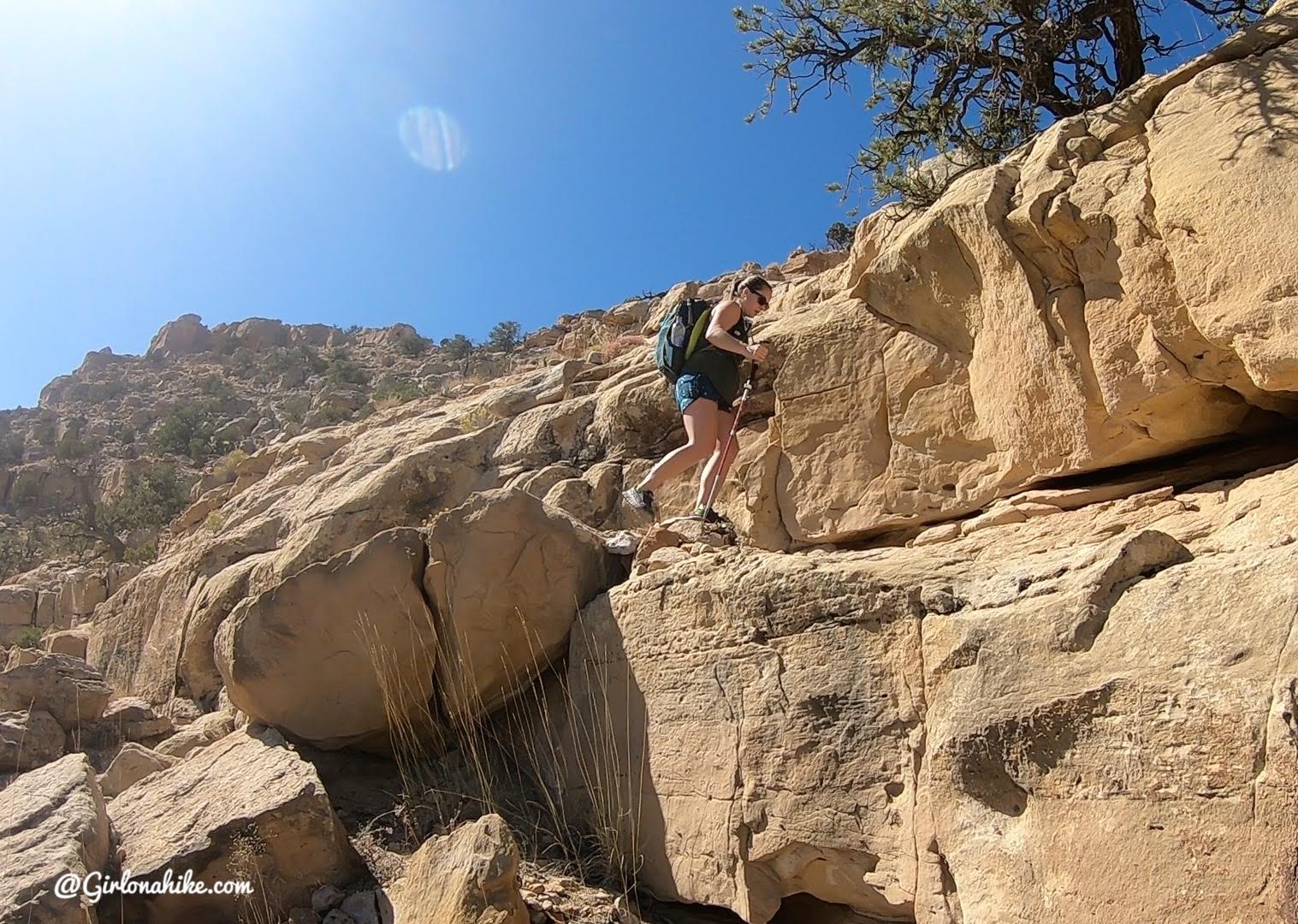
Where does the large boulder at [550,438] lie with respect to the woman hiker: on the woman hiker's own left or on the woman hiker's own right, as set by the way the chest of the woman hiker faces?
on the woman hiker's own left

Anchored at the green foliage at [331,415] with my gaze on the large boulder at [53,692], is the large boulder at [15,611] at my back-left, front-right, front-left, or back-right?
front-right

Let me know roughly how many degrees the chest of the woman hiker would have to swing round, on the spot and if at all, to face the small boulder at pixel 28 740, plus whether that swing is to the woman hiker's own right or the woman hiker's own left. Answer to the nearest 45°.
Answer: approximately 180°

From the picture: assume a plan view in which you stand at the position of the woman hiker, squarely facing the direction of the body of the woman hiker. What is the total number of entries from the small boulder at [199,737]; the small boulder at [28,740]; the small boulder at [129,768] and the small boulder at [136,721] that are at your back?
4

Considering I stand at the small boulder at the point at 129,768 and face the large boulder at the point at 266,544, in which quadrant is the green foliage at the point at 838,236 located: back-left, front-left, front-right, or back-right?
front-right

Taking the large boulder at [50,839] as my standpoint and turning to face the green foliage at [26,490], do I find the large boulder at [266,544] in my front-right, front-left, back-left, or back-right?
front-right

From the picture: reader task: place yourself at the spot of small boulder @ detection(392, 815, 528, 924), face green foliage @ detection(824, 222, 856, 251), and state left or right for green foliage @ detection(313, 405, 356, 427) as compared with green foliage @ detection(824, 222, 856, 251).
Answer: left

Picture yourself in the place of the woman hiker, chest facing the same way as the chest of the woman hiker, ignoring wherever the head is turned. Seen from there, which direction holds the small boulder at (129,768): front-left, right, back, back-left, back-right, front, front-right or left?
back

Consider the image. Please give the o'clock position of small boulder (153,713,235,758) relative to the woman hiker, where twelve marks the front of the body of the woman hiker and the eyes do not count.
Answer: The small boulder is roughly at 6 o'clock from the woman hiker.

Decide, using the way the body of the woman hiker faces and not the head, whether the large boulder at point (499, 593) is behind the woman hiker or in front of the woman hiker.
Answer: behind

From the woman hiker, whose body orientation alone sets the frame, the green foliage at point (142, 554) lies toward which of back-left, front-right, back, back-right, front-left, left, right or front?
back-left

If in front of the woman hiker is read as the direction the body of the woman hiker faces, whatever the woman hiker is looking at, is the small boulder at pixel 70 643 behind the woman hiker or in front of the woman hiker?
behind

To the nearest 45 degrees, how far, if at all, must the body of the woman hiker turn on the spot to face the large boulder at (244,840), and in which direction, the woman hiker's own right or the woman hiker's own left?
approximately 135° to the woman hiker's own right

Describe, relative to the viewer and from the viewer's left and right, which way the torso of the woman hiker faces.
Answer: facing to the right of the viewer

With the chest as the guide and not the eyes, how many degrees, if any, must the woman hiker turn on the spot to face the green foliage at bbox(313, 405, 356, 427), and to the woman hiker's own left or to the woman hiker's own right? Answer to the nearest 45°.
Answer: approximately 135° to the woman hiker's own left

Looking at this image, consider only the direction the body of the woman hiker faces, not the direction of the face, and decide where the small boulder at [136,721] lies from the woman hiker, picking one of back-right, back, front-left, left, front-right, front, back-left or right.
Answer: back
